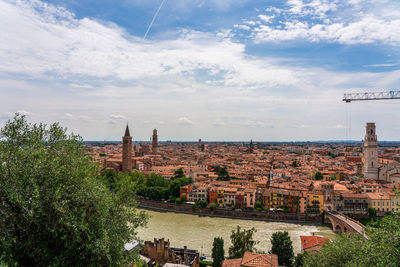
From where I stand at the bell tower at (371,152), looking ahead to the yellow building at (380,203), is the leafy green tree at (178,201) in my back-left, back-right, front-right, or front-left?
front-right

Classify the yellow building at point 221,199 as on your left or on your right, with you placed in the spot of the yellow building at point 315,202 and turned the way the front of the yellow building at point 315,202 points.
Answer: on your right

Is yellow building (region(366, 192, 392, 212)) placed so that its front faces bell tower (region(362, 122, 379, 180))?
no

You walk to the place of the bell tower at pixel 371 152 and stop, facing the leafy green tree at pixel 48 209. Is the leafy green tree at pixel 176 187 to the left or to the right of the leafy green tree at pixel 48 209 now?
right

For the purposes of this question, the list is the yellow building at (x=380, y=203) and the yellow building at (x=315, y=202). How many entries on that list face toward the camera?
2

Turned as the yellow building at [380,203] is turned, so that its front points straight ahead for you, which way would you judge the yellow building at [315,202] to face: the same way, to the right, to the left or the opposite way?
the same way

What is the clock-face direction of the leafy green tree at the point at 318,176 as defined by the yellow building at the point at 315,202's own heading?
The leafy green tree is roughly at 6 o'clock from the yellow building.

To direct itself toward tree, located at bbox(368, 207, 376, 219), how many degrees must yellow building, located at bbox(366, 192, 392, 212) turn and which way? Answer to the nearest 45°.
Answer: approximately 45° to its right

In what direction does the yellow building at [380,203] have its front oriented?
toward the camera

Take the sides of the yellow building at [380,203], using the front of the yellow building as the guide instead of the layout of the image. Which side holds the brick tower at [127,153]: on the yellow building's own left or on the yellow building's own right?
on the yellow building's own right

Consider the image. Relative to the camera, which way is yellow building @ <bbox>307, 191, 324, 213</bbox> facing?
toward the camera

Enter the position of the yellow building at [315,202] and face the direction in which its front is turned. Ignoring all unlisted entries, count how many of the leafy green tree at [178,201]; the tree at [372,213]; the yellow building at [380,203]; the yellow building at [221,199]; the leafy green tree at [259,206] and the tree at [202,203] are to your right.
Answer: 4

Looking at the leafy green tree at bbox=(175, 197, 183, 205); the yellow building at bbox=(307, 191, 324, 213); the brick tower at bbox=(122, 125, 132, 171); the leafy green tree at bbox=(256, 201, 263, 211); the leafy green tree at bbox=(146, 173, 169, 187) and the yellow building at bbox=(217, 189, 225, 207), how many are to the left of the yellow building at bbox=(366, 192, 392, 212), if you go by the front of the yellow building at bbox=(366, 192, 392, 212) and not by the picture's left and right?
0

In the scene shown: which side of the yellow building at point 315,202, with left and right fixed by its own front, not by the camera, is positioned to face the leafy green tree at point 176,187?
right

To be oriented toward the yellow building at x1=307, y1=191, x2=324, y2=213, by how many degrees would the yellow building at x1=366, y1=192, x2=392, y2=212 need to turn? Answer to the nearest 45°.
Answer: approximately 45° to its right
